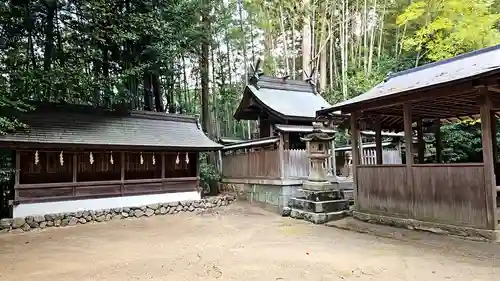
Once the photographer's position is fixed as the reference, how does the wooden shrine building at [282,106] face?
facing the viewer and to the right of the viewer

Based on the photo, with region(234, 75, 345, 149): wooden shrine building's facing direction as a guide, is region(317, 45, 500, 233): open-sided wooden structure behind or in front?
in front

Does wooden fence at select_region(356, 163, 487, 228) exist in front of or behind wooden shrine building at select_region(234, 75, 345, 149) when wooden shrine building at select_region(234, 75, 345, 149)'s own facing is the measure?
in front

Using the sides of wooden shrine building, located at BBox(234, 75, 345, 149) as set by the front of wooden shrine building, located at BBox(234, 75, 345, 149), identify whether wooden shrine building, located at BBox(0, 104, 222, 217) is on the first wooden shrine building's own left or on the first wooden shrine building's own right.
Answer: on the first wooden shrine building's own right

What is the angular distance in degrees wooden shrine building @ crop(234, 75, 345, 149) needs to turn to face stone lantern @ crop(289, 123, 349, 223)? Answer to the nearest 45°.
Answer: approximately 45° to its right

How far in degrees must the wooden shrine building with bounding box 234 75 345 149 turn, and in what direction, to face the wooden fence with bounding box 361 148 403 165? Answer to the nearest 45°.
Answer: approximately 45° to its left
